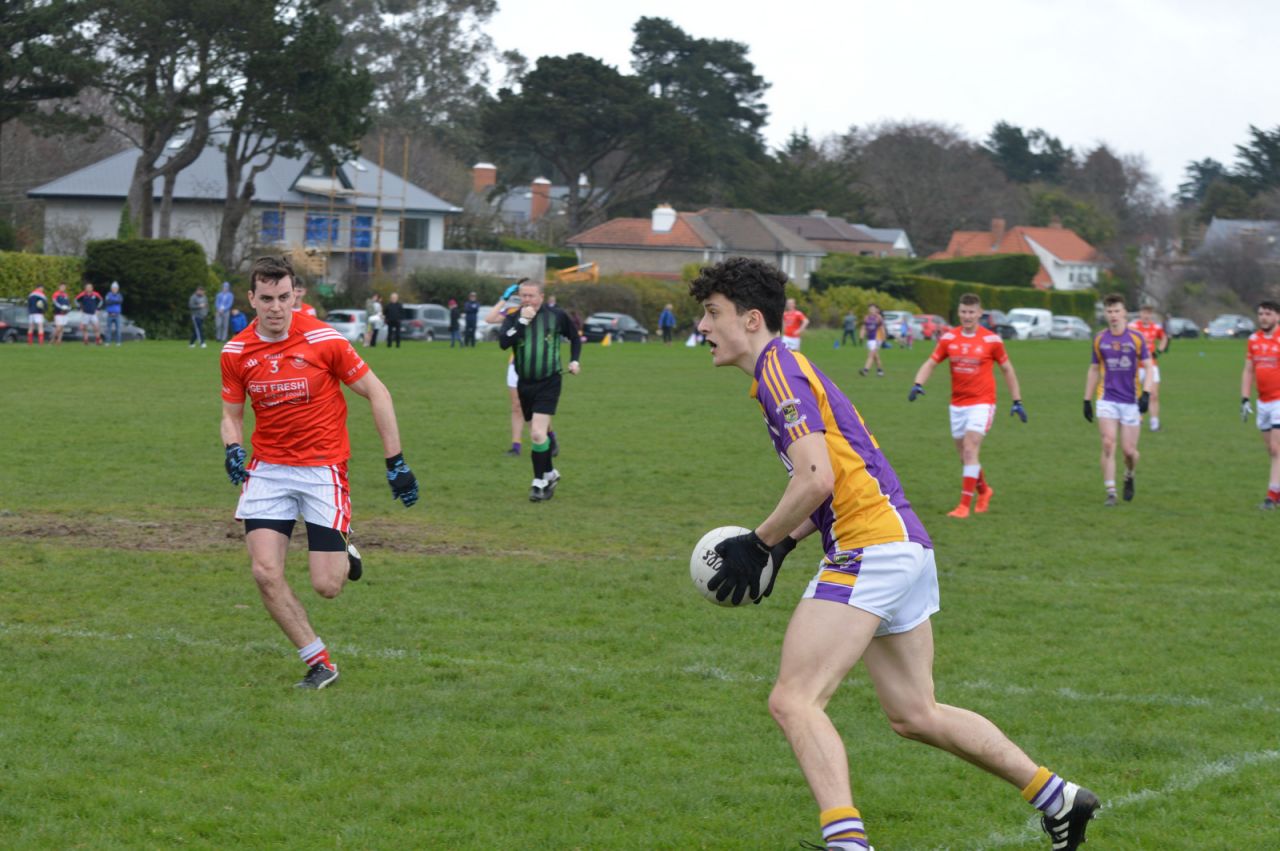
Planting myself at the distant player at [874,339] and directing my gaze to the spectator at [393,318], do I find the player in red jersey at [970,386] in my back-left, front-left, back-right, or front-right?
back-left

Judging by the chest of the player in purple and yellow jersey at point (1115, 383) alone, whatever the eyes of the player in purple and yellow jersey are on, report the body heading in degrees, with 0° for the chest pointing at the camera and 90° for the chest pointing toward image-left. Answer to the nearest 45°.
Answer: approximately 0°

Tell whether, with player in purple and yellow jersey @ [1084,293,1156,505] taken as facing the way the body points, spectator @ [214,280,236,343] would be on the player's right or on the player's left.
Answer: on the player's right

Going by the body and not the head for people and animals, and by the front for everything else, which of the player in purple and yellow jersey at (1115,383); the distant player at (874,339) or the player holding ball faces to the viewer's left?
the player holding ball

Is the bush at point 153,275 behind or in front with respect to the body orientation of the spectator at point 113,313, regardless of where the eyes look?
behind

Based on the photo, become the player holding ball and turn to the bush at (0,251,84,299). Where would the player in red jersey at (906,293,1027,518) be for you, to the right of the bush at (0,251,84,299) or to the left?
right

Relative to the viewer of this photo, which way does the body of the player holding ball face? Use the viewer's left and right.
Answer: facing to the left of the viewer

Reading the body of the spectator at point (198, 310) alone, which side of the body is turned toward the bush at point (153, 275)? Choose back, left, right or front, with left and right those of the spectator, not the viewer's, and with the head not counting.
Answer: back

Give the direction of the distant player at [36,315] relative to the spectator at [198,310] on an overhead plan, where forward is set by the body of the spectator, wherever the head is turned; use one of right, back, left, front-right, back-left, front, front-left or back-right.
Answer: right

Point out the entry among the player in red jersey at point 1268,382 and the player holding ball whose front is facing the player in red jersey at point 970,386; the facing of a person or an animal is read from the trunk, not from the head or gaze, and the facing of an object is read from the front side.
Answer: the player in red jersey at point 1268,382

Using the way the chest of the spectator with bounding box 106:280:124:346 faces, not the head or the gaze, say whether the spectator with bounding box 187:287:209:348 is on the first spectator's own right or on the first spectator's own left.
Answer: on the first spectator's own left

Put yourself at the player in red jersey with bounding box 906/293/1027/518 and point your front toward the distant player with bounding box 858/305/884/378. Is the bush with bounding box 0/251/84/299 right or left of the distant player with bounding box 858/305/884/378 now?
left

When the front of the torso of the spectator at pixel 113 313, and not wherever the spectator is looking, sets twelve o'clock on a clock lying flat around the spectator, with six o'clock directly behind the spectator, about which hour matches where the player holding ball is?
The player holding ball is roughly at 12 o'clock from the spectator.
